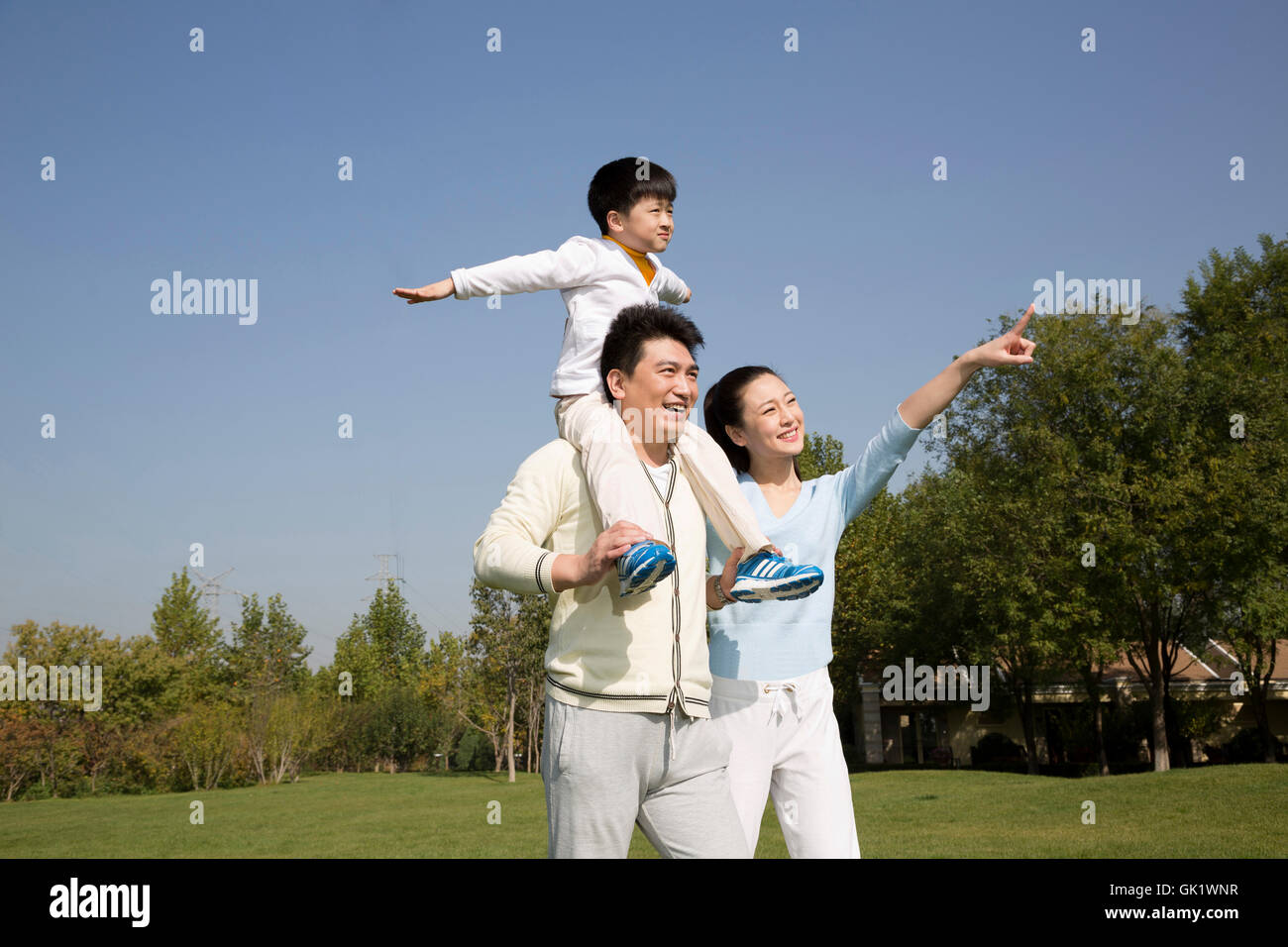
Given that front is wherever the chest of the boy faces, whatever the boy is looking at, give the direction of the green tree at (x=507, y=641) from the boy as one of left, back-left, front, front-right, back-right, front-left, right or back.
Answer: back-left

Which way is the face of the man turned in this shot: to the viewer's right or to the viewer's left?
to the viewer's right

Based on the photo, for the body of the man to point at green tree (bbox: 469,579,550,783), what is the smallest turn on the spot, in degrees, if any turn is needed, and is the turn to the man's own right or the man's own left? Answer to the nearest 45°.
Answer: approximately 135° to the man's own left

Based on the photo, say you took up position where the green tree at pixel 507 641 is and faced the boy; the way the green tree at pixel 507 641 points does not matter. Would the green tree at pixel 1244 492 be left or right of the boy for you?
left

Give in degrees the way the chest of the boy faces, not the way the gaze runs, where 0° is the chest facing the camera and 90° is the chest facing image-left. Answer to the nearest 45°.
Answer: approximately 315°

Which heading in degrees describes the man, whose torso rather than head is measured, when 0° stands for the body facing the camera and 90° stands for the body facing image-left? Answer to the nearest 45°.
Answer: approximately 315°
